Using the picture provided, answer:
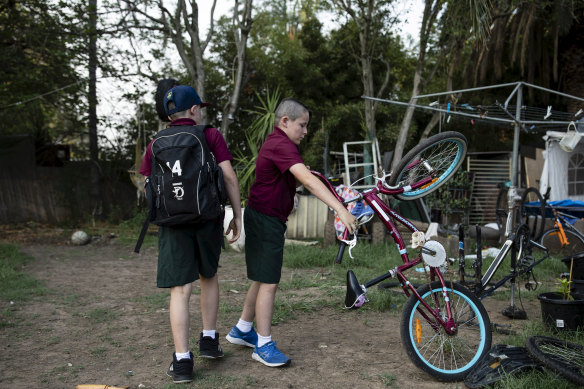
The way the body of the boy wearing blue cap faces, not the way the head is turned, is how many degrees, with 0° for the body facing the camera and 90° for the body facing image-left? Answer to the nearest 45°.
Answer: approximately 180°

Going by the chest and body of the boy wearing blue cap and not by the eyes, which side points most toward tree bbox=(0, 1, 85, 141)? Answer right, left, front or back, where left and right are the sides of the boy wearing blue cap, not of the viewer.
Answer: front

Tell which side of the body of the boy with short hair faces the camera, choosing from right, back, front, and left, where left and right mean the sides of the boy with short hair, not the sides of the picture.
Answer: right

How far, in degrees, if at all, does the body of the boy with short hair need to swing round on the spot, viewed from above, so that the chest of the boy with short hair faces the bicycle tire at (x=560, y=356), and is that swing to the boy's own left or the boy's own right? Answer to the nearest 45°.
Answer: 0° — they already face it

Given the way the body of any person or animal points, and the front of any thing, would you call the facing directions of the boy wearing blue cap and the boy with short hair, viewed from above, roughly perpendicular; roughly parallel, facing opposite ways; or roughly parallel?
roughly perpendicular

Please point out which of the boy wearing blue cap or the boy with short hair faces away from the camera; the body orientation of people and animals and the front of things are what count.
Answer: the boy wearing blue cap

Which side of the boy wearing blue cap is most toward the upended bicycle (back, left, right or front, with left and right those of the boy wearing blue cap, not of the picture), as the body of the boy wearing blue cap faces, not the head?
right

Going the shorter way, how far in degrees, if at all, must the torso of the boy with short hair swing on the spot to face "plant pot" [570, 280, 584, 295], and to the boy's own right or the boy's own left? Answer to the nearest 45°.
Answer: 0° — they already face it

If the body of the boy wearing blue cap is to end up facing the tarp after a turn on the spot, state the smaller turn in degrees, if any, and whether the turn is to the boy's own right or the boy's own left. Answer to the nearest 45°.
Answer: approximately 45° to the boy's own right

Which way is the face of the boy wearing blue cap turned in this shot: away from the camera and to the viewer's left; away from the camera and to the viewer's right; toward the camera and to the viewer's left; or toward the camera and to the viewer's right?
away from the camera and to the viewer's right

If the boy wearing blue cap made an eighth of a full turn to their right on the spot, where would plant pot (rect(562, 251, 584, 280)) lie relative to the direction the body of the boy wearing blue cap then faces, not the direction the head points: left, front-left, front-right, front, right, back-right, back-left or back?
front-right

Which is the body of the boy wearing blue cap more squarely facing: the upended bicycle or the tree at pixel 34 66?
the tree

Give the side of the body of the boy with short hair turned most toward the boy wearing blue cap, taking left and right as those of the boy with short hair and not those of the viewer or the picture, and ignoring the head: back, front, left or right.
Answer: back
